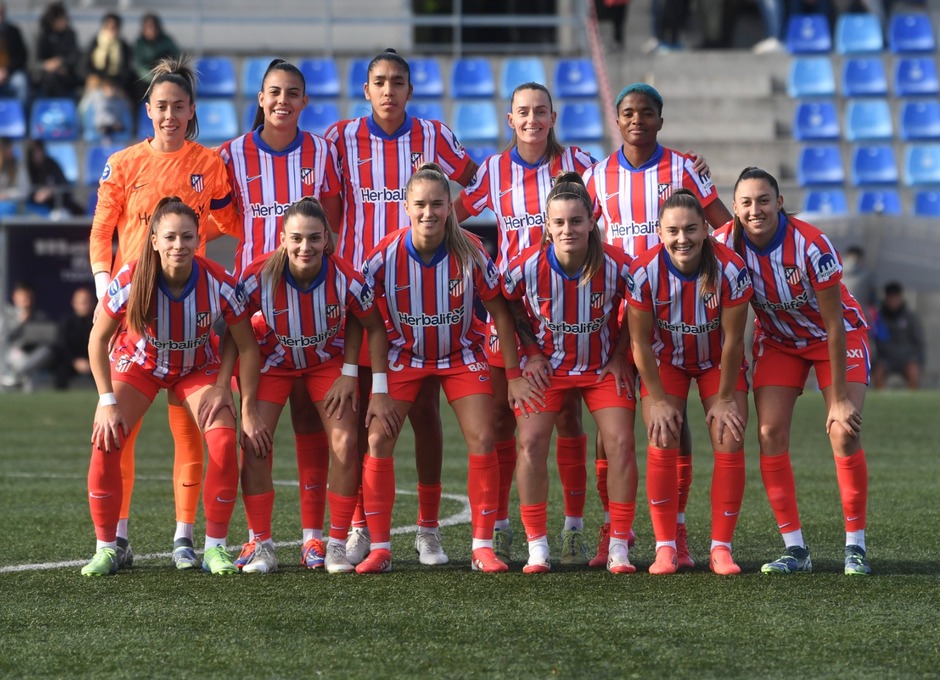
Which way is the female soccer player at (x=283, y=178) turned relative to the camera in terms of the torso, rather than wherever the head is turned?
toward the camera

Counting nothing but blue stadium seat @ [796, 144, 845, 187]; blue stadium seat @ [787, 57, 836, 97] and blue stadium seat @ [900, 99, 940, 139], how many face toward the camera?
3

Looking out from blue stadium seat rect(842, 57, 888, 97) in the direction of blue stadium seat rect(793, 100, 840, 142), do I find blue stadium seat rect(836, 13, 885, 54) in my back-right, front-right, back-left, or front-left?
back-right

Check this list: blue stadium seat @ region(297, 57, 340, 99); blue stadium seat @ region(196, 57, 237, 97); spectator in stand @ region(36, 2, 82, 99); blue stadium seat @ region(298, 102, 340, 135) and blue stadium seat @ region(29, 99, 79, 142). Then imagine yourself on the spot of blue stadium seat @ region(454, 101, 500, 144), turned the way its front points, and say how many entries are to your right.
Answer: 5

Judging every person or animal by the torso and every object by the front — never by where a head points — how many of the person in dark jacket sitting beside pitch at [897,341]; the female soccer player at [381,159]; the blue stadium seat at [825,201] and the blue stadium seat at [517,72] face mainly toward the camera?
4

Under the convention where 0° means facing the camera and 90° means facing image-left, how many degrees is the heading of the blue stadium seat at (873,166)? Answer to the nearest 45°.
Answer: approximately 0°

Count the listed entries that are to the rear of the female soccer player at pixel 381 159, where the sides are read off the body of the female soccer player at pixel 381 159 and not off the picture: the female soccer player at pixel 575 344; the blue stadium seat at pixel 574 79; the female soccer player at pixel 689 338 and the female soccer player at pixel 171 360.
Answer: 1

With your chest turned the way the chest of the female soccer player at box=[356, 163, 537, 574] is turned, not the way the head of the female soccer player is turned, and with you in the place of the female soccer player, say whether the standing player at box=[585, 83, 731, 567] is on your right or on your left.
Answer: on your left

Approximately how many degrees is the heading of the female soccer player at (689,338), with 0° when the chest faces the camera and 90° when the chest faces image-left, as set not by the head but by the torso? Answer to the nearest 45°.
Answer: approximately 0°

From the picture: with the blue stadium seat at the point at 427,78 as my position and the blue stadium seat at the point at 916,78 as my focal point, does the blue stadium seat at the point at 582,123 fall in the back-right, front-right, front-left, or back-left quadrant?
front-right

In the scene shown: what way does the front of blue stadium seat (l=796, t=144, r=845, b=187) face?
toward the camera

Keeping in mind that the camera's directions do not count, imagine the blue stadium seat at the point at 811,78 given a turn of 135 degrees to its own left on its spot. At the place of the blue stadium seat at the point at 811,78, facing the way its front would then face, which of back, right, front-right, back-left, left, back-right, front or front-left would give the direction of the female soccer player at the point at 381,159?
back-right

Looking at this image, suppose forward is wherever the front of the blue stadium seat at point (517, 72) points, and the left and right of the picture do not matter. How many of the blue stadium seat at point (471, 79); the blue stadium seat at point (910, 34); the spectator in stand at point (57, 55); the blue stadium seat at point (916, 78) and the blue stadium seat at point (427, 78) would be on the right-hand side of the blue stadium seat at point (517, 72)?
3

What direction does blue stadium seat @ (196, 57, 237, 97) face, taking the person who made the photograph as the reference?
facing the viewer

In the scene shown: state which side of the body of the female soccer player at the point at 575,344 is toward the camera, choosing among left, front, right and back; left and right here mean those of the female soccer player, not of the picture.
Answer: front
